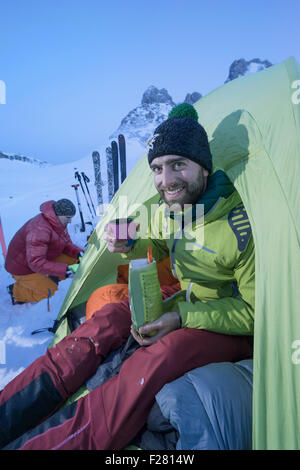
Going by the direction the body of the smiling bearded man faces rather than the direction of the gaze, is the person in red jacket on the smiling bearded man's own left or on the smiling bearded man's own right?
on the smiling bearded man's own right

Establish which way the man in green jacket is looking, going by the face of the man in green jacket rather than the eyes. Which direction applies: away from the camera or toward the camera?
toward the camera

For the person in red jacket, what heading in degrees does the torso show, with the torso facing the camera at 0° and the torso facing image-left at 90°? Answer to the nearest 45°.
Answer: approximately 270°

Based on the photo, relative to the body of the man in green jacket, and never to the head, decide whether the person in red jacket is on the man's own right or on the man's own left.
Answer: on the man's own right

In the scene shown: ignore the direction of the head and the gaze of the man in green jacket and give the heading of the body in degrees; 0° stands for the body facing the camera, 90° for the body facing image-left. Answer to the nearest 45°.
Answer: approximately 45°

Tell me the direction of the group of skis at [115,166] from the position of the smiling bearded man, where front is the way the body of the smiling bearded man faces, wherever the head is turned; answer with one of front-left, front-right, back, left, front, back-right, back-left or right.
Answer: back-right

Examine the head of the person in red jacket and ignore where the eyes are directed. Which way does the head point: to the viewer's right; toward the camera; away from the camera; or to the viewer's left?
to the viewer's right

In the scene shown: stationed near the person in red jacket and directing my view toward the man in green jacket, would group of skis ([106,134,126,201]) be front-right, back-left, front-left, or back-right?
back-left

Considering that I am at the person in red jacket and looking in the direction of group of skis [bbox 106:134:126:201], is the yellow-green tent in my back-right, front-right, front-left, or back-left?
back-right

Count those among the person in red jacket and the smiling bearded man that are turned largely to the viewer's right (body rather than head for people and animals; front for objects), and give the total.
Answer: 1

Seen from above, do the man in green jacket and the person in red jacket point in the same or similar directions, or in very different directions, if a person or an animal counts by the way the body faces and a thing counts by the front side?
very different directions

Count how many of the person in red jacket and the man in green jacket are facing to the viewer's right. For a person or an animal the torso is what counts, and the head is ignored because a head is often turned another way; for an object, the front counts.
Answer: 1
